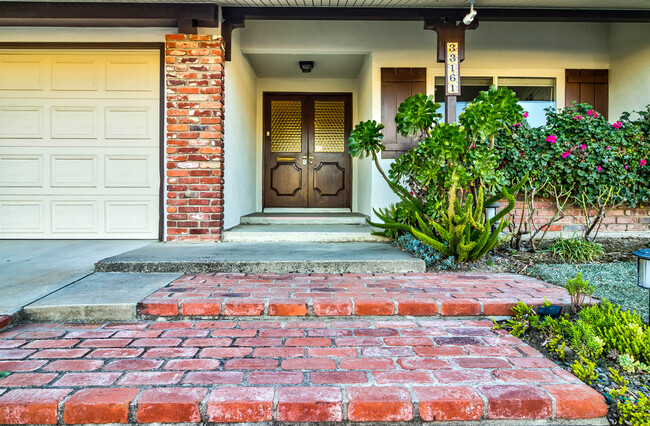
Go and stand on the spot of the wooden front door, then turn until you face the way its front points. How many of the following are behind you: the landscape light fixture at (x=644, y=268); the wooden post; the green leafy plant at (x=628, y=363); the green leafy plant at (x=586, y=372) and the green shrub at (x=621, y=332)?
0

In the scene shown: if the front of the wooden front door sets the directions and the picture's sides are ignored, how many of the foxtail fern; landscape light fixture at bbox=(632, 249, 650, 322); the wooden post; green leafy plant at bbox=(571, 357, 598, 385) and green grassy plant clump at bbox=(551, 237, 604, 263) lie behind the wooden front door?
0

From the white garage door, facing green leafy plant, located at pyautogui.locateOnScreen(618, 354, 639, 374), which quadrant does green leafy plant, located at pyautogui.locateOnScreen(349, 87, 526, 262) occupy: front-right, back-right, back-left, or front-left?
front-left

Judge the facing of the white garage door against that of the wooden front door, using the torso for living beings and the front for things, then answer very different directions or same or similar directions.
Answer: same or similar directions

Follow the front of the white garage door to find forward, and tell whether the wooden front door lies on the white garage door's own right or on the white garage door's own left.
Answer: on the white garage door's own left

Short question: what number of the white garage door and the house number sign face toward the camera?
2

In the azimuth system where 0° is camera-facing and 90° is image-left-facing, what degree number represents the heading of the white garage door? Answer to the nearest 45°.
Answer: approximately 0°

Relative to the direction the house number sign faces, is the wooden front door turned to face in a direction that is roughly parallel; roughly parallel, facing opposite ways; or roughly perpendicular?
roughly parallel

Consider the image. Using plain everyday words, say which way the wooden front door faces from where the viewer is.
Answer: facing the viewer

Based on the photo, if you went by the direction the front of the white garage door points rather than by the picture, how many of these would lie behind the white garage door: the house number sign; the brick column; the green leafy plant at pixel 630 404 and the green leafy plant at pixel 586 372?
0

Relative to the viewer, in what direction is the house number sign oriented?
toward the camera

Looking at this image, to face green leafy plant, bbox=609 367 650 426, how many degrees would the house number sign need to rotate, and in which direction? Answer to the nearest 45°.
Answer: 0° — it already faces it

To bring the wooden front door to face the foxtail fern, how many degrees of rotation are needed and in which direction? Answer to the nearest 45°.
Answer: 0° — it already faces it

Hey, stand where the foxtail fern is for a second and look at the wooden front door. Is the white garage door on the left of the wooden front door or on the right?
left

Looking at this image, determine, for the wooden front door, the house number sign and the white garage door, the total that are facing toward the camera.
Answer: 3
